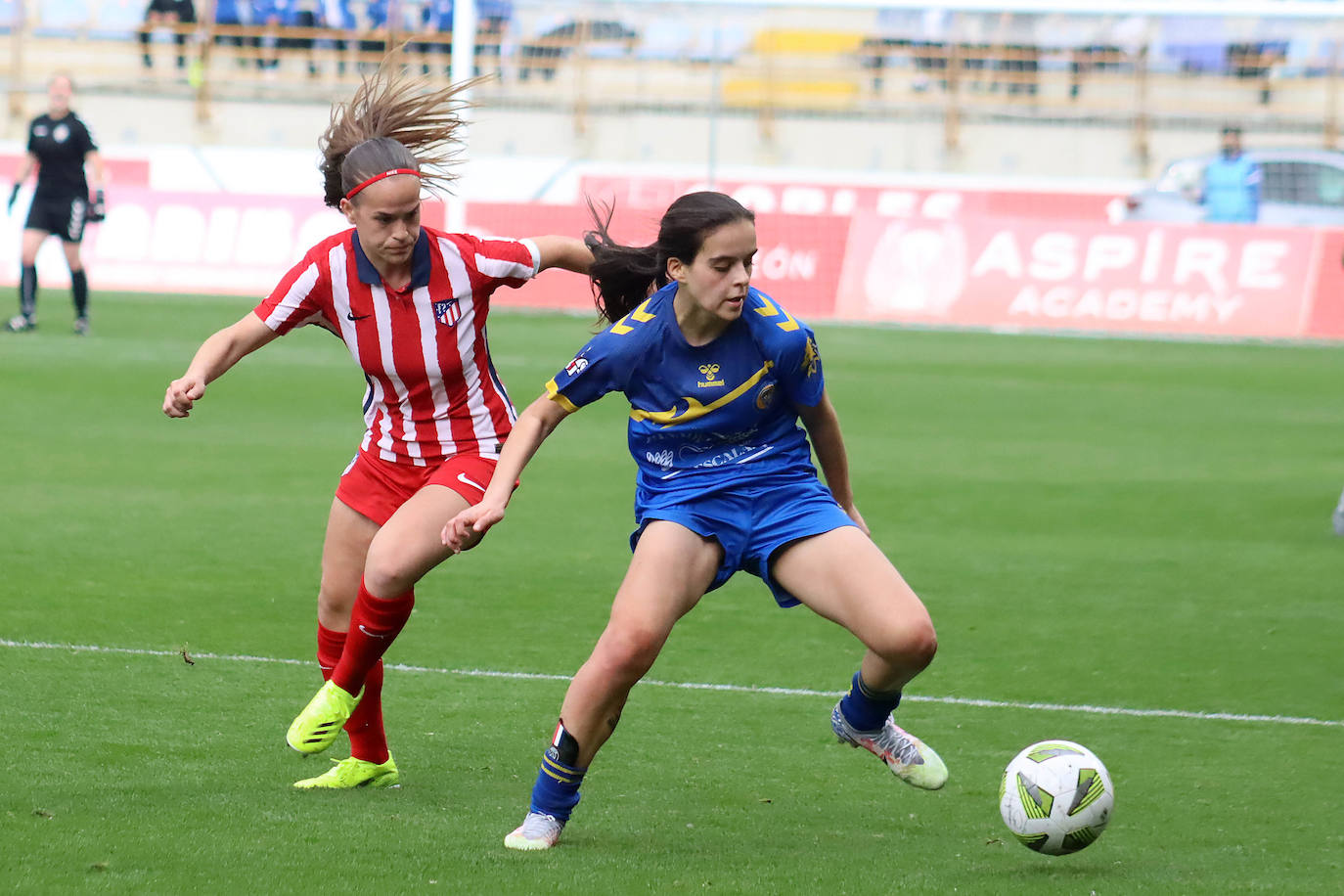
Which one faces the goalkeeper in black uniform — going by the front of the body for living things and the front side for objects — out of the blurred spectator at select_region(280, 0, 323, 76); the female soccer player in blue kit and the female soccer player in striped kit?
the blurred spectator

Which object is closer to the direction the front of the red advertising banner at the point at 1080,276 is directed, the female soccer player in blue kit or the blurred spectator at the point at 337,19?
the female soccer player in blue kit

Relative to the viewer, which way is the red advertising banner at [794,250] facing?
toward the camera

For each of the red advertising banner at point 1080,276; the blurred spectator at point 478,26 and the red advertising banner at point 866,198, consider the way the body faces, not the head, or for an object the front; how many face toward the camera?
3

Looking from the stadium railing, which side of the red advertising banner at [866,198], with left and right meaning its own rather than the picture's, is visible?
back

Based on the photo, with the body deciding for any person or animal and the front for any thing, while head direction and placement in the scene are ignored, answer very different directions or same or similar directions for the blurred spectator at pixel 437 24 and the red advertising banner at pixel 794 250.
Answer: same or similar directions

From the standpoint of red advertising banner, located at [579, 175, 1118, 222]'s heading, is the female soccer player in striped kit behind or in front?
in front

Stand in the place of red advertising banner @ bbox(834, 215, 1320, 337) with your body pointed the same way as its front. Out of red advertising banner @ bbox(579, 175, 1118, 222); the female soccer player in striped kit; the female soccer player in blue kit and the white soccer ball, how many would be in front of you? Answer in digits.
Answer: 3

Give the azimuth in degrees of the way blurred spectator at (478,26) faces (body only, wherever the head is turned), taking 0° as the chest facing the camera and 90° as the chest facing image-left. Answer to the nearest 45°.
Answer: approximately 0°

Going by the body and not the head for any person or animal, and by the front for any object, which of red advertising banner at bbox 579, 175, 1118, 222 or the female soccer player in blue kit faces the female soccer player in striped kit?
the red advertising banner

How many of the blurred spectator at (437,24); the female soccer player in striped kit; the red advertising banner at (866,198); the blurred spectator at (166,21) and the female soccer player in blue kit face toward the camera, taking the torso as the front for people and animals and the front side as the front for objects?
5

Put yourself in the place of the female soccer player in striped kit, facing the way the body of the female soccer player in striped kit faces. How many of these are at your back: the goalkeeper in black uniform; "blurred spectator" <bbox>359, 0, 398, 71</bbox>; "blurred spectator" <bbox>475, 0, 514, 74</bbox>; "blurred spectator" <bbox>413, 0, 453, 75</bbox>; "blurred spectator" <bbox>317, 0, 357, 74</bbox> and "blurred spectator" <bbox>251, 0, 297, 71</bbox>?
6

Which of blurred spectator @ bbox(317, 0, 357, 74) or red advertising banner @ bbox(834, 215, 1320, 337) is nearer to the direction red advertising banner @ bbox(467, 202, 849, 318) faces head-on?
the red advertising banner

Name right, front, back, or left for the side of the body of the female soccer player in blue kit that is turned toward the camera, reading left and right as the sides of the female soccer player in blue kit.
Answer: front

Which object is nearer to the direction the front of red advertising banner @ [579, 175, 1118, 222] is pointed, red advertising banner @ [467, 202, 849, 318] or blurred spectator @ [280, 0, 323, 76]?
the red advertising banner

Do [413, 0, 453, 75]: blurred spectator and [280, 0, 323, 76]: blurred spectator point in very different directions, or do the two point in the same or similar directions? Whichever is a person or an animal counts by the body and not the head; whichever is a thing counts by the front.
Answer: same or similar directions

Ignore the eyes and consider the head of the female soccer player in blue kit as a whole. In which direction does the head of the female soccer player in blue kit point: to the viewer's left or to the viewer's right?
to the viewer's right

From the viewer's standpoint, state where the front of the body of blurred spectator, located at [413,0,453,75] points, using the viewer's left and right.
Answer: facing the viewer

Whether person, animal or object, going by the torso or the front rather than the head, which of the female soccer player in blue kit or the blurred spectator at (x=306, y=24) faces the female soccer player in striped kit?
the blurred spectator

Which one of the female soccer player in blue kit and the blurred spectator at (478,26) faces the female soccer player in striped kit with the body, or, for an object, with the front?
the blurred spectator
